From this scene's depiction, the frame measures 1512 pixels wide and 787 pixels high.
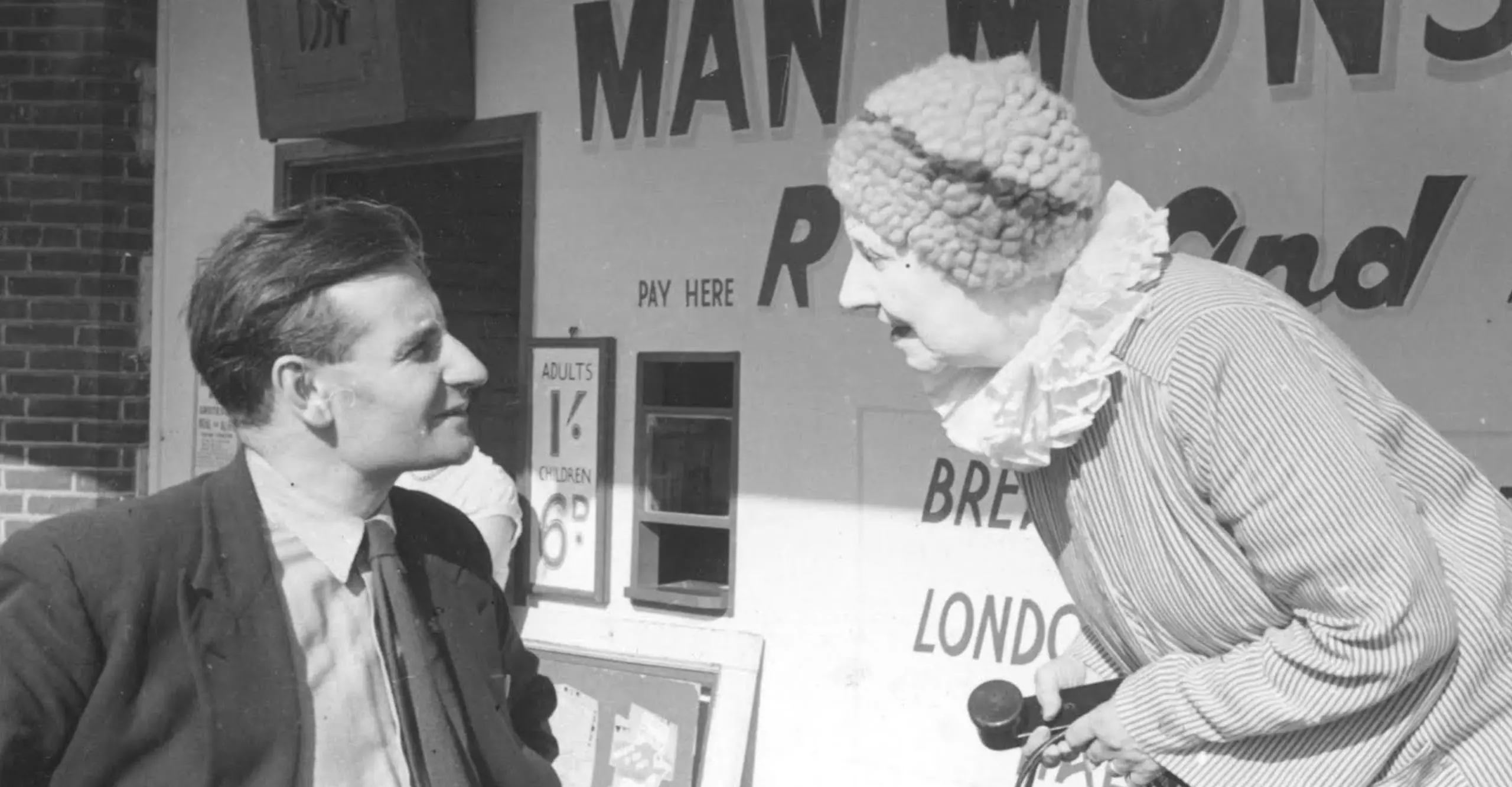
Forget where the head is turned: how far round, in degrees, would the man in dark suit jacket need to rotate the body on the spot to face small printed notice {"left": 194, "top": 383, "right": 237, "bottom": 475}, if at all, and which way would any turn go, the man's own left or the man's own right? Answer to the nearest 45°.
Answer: approximately 135° to the man's own left

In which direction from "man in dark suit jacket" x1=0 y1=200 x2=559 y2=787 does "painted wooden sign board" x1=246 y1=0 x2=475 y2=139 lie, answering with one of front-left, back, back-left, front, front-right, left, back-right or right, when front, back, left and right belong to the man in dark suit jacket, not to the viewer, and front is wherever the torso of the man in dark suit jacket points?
back-left

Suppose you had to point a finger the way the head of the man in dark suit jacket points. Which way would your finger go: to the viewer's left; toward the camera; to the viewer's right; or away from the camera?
to the viewer's right

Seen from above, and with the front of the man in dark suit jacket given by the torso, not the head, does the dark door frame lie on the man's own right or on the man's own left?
on the man's own left

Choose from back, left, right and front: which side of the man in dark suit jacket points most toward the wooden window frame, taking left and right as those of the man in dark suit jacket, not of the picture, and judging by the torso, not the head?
left

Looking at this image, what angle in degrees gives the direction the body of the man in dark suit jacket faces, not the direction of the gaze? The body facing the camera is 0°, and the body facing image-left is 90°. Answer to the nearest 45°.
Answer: approximately 315°
